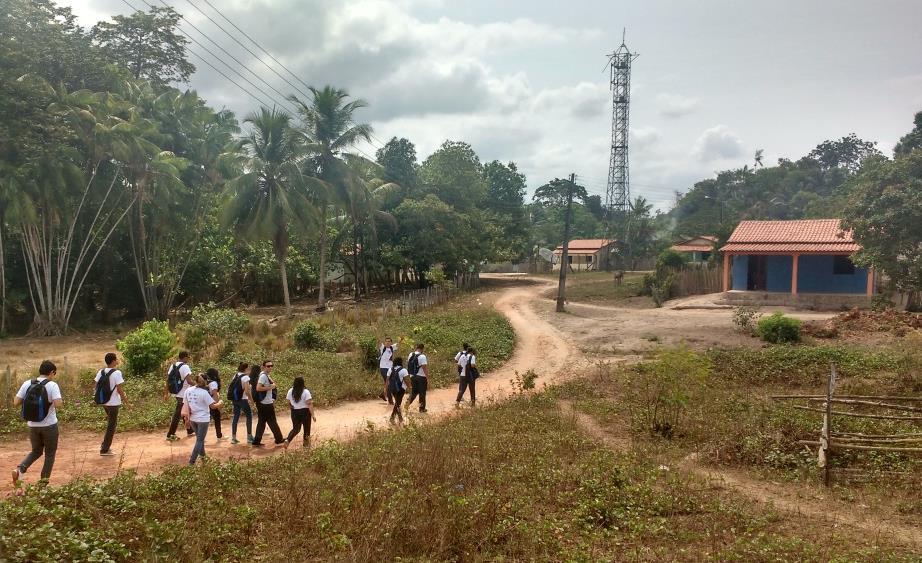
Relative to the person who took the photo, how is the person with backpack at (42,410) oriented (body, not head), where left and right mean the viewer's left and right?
facing away from the viewer and to the right of the viewer

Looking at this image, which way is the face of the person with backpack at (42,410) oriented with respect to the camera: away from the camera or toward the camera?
away from the camera

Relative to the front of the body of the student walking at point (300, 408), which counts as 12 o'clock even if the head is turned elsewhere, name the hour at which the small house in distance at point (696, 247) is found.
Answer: The small house in distance is roughly at 12 o'clock from the student walking.

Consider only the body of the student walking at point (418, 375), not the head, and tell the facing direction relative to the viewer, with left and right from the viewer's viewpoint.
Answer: facing away from the viewer and to the right of the viewer

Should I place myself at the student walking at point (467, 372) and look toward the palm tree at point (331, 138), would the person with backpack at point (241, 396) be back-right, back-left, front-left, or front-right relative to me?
back-left

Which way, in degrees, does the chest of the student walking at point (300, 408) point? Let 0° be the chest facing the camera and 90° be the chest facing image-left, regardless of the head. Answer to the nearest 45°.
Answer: approximately 225°

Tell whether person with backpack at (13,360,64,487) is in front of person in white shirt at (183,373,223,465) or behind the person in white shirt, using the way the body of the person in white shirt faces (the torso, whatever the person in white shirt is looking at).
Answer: behind

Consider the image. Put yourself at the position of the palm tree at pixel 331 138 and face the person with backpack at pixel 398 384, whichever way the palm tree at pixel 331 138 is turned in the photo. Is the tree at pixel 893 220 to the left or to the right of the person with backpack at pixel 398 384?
left

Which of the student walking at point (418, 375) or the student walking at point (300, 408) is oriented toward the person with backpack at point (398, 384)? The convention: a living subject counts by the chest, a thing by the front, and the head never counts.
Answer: the student walking at point (300, 408)

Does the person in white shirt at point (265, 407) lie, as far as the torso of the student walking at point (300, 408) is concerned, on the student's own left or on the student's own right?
on the student's own left
